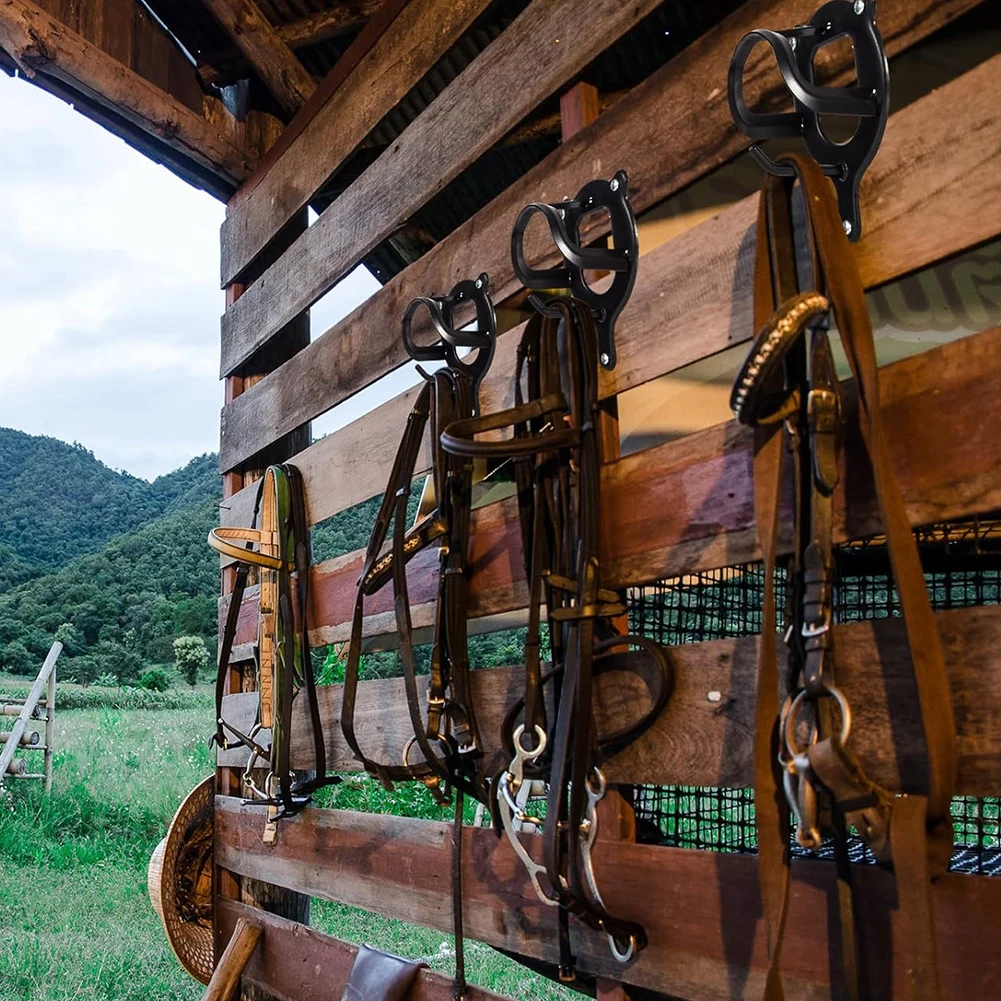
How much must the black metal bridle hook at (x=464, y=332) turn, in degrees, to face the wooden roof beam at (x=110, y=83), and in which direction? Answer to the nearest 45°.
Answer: approximately 90° to its right

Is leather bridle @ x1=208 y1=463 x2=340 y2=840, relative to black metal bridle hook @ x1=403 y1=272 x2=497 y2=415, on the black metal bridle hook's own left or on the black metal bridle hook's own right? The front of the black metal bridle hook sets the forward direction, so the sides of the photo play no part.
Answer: on the black metal bridle hook's own right

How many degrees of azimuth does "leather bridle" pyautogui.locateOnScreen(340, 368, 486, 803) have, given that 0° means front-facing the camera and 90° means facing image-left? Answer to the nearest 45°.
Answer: approximately 45°

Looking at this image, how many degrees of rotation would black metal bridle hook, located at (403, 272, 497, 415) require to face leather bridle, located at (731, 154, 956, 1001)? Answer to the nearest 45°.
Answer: approximately 90° to its left

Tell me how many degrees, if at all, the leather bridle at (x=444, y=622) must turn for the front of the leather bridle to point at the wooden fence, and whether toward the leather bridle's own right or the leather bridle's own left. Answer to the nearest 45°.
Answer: approximately 90° to the leather bridle's own right

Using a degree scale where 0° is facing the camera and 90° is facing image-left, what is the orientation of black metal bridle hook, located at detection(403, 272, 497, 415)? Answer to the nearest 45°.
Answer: approximately 45°
